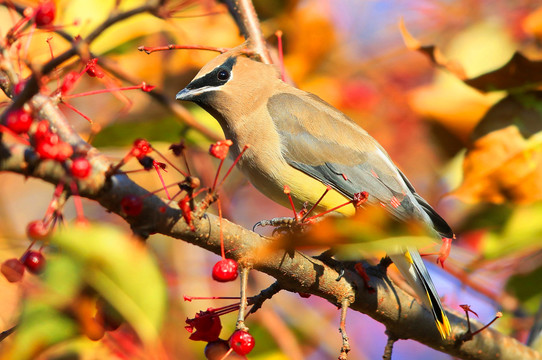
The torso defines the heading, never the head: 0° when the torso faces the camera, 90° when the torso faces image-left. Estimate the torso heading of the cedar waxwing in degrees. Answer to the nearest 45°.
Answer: approximately 90°

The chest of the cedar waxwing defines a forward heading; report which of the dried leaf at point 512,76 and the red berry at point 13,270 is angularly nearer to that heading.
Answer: the red berry

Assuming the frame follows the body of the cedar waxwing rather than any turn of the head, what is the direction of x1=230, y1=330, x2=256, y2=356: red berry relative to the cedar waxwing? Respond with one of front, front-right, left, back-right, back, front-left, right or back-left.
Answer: front

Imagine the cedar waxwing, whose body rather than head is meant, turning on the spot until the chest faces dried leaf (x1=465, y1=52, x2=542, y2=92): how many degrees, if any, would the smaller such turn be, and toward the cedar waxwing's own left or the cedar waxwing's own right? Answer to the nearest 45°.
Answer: approximately 180°
